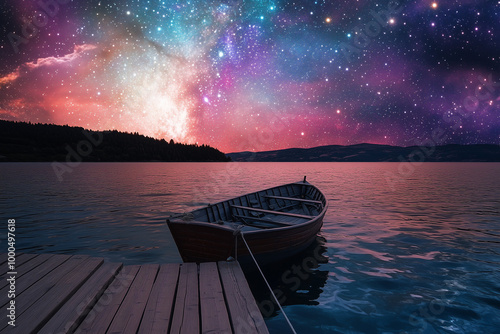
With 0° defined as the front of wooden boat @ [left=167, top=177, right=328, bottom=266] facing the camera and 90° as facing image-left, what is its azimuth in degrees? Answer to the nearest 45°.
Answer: approximately 225°
